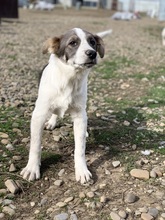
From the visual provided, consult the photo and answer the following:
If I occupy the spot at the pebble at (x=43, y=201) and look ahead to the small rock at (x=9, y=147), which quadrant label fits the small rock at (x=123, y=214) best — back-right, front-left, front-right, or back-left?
back-right

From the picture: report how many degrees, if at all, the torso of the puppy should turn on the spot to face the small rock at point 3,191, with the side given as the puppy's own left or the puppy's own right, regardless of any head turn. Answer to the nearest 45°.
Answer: approximately 45° to the puppy's own right

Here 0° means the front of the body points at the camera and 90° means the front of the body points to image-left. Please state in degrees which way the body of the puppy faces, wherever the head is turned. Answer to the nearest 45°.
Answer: approximately 0°

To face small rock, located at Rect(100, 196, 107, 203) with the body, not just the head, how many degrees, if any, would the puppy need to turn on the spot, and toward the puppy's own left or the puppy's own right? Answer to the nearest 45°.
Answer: approximately 45° to the puppy's own left

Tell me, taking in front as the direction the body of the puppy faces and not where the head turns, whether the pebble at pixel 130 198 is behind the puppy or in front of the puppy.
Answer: in front

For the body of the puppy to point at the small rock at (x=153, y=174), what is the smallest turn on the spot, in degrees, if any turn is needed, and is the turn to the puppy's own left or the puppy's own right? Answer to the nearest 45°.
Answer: approximately 90° to the puppy's own left

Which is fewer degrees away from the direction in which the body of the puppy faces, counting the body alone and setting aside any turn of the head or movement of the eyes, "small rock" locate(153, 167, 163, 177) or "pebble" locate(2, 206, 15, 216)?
the pebble

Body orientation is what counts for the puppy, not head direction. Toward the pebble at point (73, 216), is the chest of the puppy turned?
yes

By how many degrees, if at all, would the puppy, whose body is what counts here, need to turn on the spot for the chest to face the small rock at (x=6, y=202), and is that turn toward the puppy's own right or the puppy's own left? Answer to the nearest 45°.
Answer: approximately 45° to the puppy's own right
